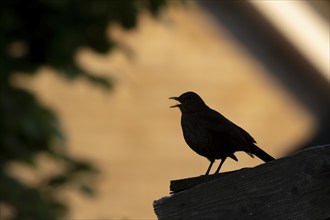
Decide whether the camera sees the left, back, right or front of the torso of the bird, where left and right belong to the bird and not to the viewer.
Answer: left
